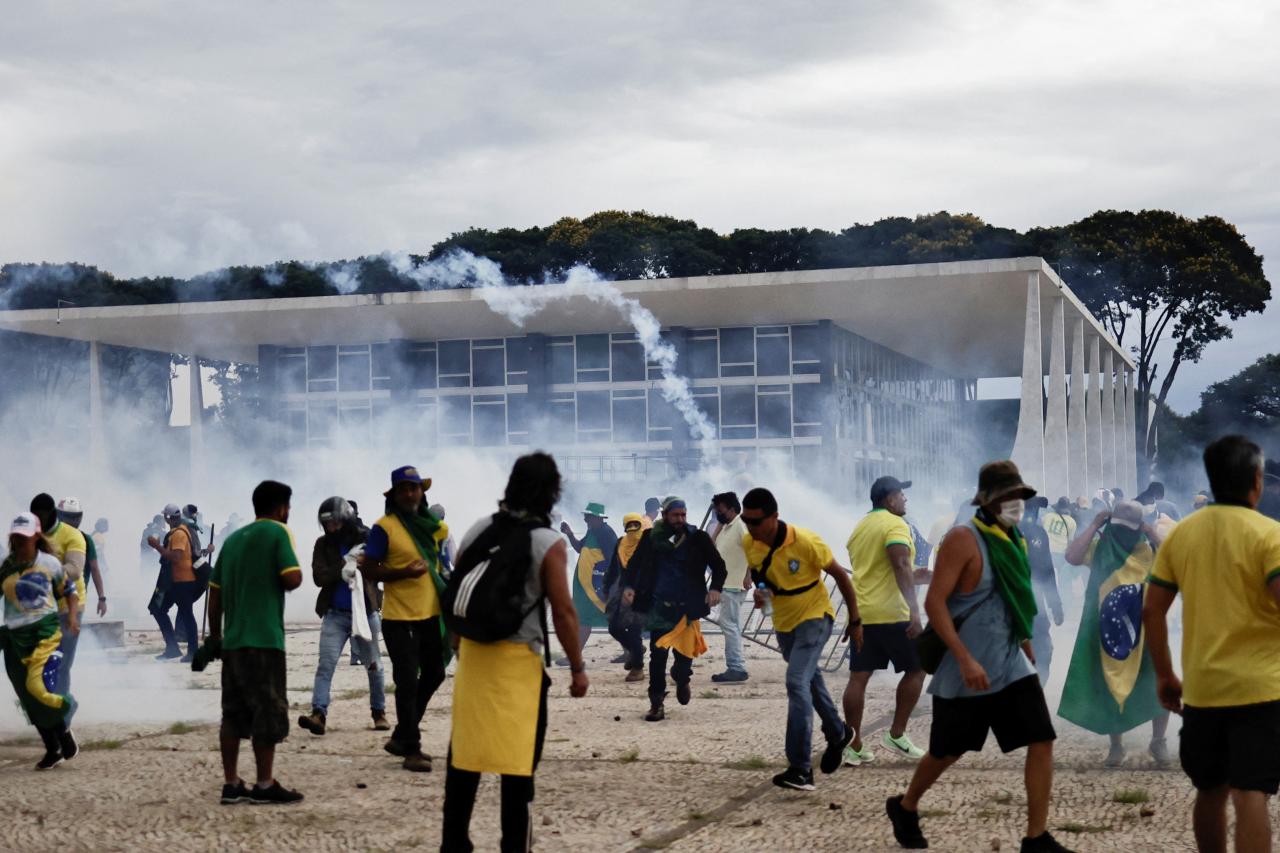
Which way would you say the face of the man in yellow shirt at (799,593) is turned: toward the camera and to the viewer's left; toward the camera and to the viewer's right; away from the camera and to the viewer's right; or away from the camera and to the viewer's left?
toward the camera and to the viewer's left

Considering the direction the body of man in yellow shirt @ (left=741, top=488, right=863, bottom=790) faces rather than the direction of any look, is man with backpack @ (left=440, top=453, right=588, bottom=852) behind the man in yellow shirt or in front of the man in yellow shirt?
in front

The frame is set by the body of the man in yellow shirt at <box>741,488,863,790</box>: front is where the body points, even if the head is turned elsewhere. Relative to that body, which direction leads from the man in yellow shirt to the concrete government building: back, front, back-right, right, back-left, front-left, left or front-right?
back-right

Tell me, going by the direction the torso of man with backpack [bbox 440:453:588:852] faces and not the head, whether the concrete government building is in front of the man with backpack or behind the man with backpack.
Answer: in front

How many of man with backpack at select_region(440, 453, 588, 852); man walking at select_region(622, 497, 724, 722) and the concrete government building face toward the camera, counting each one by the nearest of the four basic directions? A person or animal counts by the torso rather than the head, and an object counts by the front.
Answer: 2

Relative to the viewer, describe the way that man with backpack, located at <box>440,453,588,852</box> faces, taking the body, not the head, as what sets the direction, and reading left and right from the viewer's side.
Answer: facing away from the viewer and to the right of the viewer

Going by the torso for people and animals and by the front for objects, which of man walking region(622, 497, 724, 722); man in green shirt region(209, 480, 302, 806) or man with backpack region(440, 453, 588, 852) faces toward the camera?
man walking region(622, 497, 724, 722)

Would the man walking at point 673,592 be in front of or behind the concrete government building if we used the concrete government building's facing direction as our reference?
in front

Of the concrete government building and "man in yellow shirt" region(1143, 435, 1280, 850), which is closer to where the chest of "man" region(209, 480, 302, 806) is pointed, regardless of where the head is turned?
the concrete government building

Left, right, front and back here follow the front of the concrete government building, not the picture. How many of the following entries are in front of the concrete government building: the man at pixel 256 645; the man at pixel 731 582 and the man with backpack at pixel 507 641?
3

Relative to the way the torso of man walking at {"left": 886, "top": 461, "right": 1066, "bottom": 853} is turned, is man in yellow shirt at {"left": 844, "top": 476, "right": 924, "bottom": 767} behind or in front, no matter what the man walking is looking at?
behind

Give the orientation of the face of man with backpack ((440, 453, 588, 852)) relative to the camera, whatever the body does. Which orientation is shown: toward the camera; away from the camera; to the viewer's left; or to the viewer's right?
away from the camera
